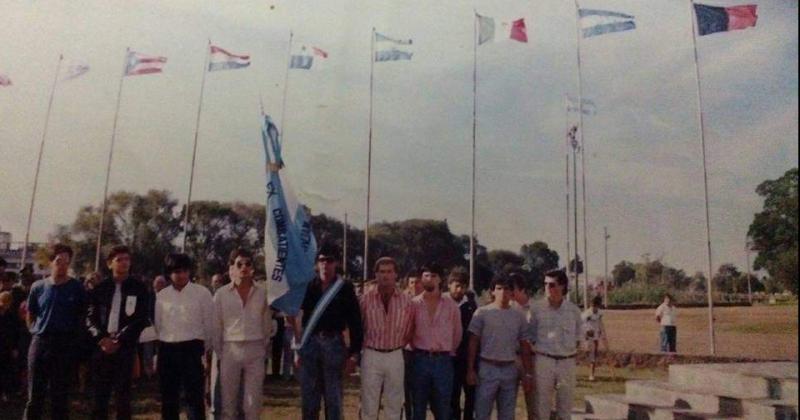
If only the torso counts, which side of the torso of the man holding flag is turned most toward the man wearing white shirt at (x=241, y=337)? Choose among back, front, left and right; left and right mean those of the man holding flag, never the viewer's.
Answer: right

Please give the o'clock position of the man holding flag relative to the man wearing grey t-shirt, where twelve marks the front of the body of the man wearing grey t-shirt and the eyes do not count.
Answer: The man holding flag is roughly at 2 o'clock from the man wearing grey t-shirt.

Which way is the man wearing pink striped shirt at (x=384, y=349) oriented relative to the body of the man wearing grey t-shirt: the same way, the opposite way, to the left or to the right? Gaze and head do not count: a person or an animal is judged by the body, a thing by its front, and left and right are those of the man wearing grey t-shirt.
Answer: the same way

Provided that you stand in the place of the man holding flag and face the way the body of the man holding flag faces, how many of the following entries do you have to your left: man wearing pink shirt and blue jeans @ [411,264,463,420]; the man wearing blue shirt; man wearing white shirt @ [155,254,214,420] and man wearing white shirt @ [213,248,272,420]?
1

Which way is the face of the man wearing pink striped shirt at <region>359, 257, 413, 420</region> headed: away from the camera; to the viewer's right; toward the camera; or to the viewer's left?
toward the camera

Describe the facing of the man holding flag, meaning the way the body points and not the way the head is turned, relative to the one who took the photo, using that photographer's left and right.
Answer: facing the viewer

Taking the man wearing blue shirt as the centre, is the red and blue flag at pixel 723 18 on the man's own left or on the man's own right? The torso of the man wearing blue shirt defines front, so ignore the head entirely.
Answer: on the man's own left

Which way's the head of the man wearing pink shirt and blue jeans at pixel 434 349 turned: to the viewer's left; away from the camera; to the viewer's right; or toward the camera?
toward the camera

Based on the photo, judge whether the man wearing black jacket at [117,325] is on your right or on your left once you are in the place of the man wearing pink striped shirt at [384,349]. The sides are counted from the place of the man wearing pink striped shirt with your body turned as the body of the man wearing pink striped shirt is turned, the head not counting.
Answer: on your right

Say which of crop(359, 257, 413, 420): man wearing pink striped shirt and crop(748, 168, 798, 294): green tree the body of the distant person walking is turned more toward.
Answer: the man wearing pink striped shirt

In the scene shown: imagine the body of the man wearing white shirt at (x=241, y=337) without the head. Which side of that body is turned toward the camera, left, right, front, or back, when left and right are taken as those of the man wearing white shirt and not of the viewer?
front

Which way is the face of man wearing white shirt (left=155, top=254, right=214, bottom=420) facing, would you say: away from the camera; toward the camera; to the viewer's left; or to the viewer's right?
toward the camera

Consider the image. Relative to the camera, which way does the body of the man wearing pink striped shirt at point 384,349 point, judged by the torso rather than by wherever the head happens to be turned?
toward the camera

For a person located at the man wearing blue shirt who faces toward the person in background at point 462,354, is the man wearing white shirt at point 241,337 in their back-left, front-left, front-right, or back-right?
front-right

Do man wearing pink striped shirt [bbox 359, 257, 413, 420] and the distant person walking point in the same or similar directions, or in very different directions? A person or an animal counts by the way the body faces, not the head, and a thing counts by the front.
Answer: same or similar directions

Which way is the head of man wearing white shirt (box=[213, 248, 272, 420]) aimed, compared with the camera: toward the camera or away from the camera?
toward the camera

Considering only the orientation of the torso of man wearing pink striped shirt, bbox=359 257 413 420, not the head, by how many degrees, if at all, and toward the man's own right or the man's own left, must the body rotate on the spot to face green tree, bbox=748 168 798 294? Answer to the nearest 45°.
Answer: approximately 135° to the man's own left
